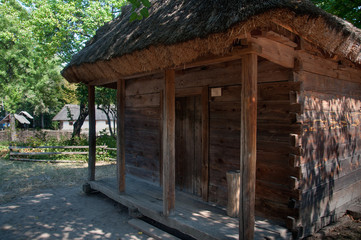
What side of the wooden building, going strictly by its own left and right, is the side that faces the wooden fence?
right

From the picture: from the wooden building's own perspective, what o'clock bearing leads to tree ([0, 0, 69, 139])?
The tree is roughly at 3 o'clock from the wooden building.

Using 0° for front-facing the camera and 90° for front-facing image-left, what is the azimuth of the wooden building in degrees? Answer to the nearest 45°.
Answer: approximately 45°
